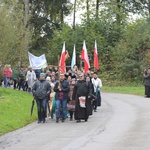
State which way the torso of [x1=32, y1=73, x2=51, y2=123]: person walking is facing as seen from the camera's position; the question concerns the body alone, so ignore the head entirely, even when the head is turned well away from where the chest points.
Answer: toward the camera

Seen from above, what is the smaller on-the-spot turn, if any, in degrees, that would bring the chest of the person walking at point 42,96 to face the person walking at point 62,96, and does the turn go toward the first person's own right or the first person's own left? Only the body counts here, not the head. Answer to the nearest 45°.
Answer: approximately 90° to the first person's own left

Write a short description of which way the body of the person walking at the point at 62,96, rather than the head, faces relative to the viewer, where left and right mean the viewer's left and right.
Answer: facing the viewer

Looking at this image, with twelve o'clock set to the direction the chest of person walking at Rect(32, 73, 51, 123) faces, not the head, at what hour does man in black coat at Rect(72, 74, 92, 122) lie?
The man in black coat is roughly at 9 o'clock from the person walking.

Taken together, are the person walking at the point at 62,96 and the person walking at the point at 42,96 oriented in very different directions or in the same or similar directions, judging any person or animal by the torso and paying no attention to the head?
same or similar directions

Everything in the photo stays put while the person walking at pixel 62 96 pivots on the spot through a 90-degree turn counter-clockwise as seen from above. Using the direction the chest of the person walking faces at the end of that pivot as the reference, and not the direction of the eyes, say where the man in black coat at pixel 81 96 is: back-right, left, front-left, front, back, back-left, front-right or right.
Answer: front
